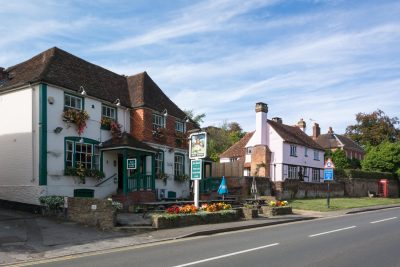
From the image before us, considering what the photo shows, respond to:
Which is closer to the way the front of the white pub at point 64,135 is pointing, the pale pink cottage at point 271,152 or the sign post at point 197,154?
the sign post

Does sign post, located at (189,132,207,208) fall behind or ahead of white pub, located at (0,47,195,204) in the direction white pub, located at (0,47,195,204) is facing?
ahead

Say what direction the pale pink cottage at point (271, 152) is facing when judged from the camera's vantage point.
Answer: facing the viewer and to the right of the viewer

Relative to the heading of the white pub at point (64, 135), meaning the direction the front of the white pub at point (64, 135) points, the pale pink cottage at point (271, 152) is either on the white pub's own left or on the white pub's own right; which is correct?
on the white pub's own left

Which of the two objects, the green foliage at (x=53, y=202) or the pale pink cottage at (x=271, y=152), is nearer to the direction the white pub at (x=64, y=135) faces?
the green foliage

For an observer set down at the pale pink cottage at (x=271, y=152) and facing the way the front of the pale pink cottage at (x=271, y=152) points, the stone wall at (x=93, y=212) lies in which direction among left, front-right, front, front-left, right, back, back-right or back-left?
front-right

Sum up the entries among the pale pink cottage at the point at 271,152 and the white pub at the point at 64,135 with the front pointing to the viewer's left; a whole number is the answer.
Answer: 0

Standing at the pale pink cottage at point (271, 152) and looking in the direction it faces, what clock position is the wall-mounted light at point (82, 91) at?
The wall-mounted light is roughly at 2 o'clock from the pale pink cottage.

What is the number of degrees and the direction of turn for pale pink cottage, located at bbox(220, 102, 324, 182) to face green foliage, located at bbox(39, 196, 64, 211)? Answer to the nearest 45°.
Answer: approximately 45° to its right
